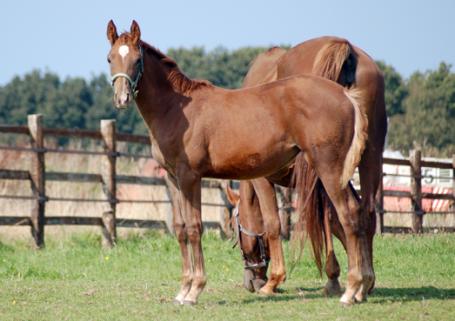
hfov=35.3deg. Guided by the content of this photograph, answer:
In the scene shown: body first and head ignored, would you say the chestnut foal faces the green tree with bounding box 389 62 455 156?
no

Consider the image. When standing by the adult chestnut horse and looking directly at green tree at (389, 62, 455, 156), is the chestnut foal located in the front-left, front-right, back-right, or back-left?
back-left

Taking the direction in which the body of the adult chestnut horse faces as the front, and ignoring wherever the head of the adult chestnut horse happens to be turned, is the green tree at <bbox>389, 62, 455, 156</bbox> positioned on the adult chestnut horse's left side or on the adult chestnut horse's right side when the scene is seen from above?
on the adult chestnut horse's right side

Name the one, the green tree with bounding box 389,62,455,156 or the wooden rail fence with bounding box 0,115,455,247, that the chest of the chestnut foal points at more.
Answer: the wooden rail fence

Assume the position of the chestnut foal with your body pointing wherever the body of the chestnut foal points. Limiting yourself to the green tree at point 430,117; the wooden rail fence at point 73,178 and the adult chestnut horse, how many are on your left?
0

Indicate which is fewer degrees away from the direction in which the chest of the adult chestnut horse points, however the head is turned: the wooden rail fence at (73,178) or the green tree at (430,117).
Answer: the wooden rail fence

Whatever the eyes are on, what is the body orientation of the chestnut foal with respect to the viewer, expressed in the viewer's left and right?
facing to the left of the viewer

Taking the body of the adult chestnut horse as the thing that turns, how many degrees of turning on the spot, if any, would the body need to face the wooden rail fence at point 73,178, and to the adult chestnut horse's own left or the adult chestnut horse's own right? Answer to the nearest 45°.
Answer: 0° — it already faces it

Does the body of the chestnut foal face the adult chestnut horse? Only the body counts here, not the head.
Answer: no

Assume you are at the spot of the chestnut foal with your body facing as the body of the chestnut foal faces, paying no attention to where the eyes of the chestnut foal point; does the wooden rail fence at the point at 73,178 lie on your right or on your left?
on your right

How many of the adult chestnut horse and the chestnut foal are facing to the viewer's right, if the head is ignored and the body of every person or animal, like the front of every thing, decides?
0
